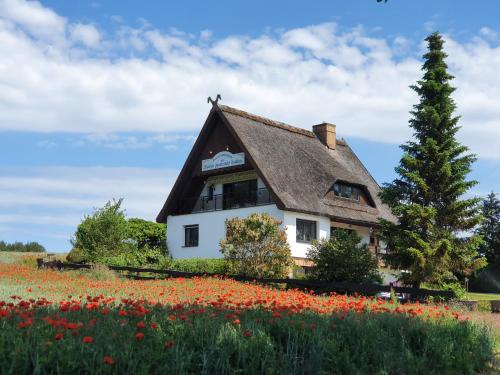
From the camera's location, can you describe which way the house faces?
facing the viewer and to the left of the viewer

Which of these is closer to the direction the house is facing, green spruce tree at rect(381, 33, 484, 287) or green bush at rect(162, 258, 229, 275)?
the green bush

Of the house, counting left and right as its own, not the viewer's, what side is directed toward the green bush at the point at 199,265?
front

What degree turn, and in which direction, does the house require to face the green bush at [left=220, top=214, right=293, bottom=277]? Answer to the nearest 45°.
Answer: approximately 45° to its left

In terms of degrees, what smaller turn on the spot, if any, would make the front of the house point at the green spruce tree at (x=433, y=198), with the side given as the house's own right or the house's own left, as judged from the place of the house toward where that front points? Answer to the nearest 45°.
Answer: approximately 90° to the house's own left

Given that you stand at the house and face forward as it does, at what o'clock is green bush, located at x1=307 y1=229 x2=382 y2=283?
The green bush is roughly at 10 o'clock from the house.

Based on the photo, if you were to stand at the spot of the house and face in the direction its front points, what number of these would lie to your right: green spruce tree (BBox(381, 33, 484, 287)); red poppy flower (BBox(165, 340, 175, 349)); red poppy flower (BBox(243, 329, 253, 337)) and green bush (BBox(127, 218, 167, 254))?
1
